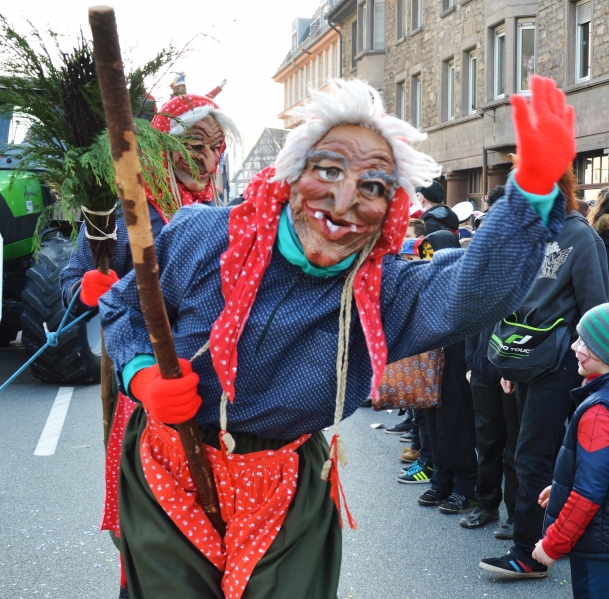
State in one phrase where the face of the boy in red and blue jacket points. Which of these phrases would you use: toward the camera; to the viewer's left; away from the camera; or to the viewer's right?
to the viewer's left

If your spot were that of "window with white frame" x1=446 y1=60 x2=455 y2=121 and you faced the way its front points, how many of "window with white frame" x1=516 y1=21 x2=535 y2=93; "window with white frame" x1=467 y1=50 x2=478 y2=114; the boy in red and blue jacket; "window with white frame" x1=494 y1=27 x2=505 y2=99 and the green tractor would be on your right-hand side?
0

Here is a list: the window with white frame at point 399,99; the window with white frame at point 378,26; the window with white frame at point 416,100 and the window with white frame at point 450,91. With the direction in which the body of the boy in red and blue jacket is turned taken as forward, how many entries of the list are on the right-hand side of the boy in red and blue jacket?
4

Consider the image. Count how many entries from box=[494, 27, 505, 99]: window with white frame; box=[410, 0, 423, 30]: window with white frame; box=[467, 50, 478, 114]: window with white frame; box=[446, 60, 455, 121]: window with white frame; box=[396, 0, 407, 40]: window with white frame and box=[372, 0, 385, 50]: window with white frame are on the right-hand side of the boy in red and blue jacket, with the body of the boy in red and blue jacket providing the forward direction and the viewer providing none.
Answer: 6

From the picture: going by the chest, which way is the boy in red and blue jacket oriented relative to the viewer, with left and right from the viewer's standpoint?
facing to the left of the viewer

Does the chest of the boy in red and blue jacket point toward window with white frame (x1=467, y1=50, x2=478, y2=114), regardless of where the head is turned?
no

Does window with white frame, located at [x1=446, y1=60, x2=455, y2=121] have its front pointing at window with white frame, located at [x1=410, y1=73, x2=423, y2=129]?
no

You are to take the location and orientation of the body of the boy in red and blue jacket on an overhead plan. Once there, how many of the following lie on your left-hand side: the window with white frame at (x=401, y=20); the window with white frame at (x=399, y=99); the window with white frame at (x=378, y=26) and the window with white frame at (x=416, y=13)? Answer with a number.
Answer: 0

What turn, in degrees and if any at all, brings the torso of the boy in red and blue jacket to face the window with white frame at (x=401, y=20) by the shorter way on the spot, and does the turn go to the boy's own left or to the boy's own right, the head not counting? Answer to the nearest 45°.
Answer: approximately 90° to the boy's own right

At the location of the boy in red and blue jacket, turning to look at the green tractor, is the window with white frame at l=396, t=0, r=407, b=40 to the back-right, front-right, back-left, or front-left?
front-right

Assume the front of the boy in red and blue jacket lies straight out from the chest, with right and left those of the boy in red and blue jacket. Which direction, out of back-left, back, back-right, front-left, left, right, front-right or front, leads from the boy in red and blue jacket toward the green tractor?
front-right

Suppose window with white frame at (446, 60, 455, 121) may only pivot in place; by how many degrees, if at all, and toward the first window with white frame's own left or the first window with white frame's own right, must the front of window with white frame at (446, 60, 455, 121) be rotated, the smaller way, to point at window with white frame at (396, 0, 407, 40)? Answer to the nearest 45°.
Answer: approximately 90° to the first window with white frame's own right

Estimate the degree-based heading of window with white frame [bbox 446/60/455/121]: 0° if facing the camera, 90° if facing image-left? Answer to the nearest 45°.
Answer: approximately 45°

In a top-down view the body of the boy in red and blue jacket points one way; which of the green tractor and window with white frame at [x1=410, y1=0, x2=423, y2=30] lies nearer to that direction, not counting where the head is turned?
the green tractor

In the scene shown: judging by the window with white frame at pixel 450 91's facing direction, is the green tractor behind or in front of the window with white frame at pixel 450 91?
in front

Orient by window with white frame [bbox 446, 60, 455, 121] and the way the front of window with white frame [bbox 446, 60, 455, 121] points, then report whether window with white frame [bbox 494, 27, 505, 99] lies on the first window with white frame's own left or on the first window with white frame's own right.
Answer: on the first window with white frame's own left

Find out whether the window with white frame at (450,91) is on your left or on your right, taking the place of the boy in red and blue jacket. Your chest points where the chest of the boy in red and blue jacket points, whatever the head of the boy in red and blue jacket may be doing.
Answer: on your right

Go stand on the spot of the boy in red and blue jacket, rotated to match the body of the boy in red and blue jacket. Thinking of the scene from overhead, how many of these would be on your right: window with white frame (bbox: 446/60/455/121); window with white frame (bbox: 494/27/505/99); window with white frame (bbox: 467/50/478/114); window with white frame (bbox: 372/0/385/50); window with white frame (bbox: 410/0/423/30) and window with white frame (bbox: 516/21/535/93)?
6

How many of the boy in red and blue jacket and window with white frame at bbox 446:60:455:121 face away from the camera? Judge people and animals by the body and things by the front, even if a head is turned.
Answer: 0
